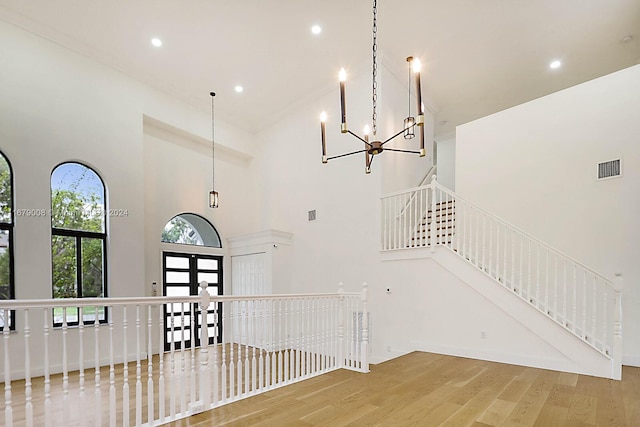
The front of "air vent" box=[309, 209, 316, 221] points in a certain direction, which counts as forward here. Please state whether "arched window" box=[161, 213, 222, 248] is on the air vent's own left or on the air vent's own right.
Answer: on the air vent's own right

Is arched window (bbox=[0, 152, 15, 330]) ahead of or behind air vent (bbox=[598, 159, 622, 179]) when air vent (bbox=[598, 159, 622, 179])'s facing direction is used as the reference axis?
ahead

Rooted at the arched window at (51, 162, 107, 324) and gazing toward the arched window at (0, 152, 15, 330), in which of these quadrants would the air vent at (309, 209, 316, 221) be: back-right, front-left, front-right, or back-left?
back-left

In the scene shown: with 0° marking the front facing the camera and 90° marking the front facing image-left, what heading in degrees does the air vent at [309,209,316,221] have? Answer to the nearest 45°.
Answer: approximately 45°

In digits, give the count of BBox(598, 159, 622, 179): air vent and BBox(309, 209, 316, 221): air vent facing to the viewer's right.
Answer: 0

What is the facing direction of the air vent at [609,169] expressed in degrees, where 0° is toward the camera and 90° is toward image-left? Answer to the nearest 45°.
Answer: approximately 45°
